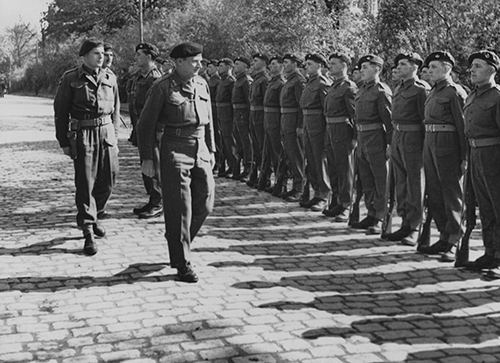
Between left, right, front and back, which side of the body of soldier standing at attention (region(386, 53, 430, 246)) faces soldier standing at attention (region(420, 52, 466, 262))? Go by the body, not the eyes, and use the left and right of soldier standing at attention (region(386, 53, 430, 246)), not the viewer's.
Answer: left

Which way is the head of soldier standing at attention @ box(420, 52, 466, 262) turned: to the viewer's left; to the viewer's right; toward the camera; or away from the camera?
to the viewer's left

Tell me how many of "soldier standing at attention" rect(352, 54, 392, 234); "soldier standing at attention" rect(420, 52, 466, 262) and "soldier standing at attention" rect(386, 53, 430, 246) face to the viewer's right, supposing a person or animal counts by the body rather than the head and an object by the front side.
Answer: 0

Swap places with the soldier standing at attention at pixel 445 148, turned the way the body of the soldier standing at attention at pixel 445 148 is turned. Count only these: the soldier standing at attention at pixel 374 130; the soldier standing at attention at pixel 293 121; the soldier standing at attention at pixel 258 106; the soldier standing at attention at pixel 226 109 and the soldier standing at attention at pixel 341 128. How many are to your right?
5

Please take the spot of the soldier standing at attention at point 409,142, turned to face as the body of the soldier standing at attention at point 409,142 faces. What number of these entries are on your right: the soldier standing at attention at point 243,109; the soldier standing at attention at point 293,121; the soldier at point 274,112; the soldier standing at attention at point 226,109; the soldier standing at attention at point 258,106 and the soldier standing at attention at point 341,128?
6

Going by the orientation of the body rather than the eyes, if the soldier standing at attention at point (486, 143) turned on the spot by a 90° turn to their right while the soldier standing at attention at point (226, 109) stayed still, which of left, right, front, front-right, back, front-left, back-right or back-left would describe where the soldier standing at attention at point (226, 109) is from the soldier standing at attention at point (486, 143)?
front

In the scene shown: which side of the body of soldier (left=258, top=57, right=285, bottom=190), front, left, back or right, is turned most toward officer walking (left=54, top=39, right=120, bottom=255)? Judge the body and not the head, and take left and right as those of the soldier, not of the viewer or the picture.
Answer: front

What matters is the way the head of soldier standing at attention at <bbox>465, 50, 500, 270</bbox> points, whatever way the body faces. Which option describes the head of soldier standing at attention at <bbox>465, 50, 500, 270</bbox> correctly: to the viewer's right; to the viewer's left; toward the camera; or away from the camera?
to the viewer's left

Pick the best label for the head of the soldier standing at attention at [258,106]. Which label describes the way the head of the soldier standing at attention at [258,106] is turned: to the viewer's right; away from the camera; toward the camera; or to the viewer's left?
to the viewer's left

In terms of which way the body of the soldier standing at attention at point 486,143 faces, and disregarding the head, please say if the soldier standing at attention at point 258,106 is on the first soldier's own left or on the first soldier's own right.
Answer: on the first soldier's own right

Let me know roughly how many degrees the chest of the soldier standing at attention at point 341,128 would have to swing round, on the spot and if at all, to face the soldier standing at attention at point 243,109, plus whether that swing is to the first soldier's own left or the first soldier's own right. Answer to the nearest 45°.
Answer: approximately 90° to the first soldier's own right

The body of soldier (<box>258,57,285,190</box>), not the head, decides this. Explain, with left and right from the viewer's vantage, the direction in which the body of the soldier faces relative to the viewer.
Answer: facing the viewer and to the left of the viewer

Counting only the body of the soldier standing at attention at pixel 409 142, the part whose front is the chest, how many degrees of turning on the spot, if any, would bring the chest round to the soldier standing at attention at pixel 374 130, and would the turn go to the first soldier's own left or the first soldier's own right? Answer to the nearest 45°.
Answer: approximately 90° to the first soldier's own right

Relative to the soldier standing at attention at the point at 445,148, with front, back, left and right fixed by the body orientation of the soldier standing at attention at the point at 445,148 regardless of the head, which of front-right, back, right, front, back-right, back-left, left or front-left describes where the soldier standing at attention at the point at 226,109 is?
right

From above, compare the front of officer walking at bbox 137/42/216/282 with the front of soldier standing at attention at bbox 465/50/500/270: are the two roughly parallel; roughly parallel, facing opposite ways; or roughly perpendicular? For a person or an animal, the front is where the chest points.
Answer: roughly perpendicular

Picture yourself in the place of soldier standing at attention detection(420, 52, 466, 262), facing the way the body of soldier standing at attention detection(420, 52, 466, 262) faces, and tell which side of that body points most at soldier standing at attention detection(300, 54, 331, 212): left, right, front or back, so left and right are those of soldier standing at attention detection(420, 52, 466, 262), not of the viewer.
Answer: right

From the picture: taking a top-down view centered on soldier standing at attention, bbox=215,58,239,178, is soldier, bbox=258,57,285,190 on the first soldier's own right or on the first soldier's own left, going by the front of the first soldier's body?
on the first soldier's own left

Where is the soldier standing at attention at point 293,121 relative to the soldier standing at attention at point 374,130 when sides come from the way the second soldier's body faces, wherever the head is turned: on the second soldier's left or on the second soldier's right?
on the second soldier's right

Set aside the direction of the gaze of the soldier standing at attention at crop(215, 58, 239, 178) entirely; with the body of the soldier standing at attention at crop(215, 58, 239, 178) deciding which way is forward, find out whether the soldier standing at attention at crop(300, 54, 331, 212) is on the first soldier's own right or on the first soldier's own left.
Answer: on the first soldier's own left
